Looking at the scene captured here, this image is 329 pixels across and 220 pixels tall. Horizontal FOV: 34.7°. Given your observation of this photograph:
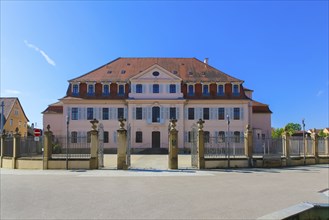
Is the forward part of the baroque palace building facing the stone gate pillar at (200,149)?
yes

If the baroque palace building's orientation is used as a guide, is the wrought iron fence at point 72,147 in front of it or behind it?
in front

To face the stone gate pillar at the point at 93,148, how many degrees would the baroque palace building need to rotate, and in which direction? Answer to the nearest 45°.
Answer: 0° — it already faces it

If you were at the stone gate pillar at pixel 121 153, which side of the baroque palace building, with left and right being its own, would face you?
front

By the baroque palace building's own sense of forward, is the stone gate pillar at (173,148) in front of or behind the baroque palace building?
in front

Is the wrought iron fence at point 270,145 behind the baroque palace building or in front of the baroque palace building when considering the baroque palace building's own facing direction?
in front

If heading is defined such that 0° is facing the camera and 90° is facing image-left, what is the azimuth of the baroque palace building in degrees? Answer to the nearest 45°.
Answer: approximately 0°
